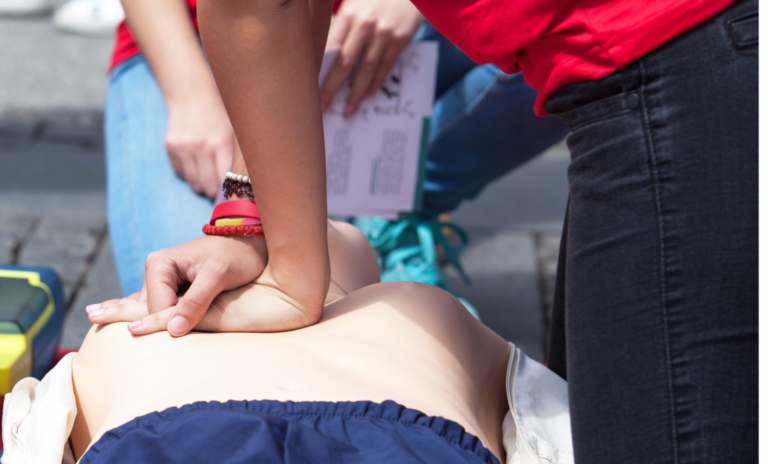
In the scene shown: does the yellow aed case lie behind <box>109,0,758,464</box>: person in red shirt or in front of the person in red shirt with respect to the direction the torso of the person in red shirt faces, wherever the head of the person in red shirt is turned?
in front

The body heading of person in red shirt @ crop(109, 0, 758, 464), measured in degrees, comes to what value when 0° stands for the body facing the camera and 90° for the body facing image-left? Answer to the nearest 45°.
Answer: approximately 90°
